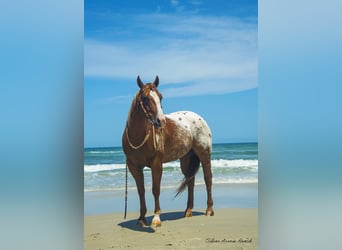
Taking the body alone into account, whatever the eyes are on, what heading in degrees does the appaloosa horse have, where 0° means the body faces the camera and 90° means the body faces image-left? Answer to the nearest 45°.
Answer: approximately 45°
